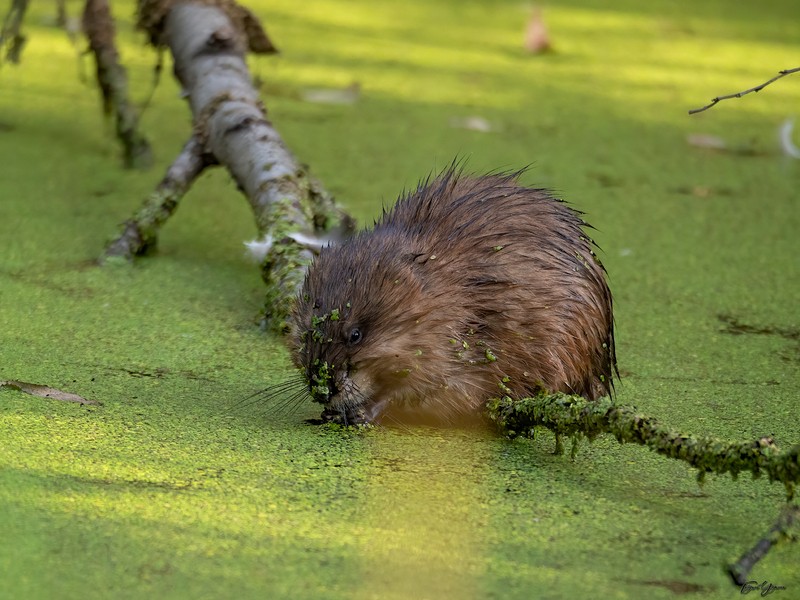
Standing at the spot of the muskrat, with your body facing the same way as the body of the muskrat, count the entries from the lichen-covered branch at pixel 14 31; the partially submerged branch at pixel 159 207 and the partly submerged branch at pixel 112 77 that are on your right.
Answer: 3

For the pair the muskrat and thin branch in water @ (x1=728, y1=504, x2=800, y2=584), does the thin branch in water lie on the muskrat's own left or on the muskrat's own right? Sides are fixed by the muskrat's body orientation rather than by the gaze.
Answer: on the muskrat's own left

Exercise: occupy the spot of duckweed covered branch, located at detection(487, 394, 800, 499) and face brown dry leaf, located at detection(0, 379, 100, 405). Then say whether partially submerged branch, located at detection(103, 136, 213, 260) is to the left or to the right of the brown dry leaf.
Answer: right

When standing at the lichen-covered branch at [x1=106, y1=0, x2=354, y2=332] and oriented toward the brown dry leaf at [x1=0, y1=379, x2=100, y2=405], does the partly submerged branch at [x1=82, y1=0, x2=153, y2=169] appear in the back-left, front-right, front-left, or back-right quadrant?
back-right

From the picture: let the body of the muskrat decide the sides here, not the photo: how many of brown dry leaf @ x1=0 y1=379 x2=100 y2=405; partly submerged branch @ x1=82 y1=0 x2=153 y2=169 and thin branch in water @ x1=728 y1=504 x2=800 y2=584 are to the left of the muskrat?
1

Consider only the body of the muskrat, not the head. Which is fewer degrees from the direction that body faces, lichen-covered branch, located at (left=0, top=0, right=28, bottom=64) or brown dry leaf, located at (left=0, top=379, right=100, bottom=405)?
the brown dry leaf

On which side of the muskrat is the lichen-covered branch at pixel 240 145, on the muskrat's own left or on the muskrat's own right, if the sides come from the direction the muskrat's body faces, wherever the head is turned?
on the muskrat's own right

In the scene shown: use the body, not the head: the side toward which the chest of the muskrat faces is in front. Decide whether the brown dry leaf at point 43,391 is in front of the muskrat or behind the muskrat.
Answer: in front

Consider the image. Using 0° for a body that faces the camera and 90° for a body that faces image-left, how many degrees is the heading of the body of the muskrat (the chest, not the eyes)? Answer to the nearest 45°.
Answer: approximately 45°

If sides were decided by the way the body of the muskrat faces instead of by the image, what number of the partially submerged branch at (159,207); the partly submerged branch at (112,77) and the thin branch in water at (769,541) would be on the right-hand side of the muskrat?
2
